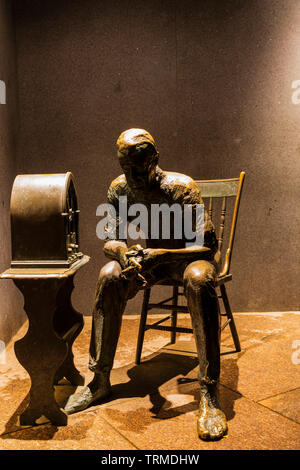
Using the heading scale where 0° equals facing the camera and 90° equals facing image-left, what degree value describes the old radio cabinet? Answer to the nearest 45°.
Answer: approximately 270°

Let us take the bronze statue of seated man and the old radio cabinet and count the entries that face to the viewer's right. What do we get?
1
